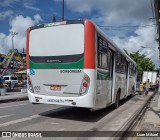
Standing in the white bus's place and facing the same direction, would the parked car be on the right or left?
on its left

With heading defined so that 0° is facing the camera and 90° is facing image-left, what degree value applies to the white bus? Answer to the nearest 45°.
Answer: approximately 225°
